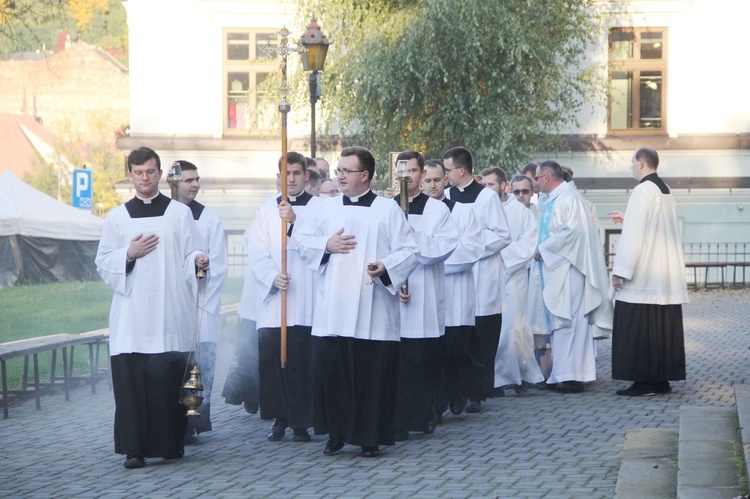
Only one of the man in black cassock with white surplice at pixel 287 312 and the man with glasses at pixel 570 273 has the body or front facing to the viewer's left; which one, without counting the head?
the man with glasses

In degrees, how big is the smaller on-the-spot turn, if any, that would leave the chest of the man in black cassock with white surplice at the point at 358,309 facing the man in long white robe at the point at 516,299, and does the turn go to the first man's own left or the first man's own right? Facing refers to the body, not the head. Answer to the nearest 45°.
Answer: approximately 135° to the first man's own left

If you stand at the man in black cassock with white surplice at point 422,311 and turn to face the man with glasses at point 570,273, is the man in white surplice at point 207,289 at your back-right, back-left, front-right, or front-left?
back-left

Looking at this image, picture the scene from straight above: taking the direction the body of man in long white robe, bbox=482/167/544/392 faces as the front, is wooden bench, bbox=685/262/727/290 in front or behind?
behind

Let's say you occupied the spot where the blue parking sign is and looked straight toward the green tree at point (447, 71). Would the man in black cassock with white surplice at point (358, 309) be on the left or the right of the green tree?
right

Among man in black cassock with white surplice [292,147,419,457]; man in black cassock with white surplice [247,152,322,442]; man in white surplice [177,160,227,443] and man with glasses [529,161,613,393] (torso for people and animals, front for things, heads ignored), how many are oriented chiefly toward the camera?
3

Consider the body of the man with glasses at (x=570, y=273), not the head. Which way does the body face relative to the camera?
to the viewer's left

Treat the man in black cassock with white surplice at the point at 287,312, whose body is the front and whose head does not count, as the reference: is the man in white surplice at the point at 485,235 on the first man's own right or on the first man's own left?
on the first man's own left

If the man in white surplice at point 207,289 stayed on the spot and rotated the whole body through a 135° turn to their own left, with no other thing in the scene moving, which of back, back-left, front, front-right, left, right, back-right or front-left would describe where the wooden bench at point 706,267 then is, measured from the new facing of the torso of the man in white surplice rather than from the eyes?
front

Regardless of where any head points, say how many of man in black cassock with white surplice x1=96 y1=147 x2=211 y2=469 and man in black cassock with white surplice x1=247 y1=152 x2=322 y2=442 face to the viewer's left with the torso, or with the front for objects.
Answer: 0
